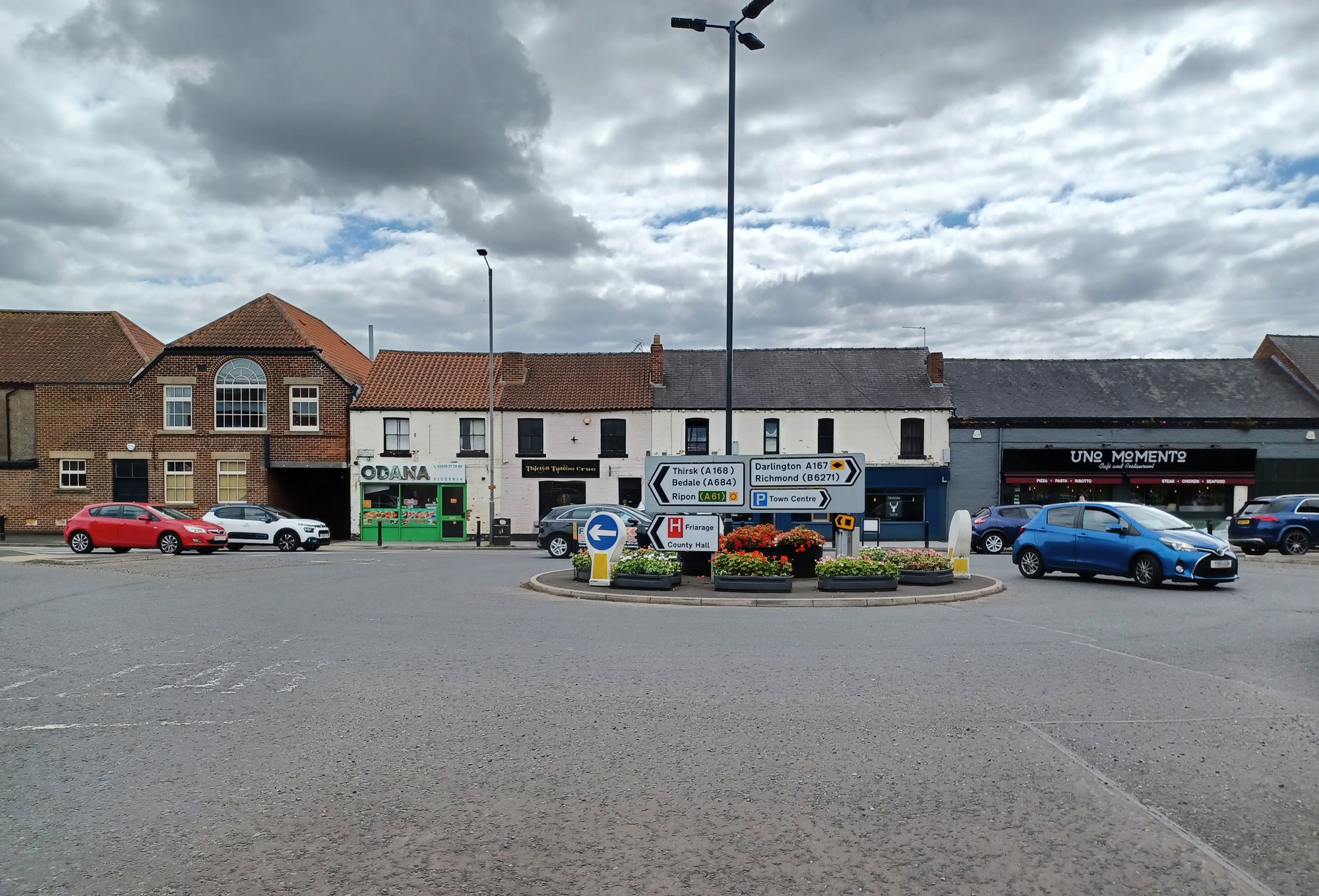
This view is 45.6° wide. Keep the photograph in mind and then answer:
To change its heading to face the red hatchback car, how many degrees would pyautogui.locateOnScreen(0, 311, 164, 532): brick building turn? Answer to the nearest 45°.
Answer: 0° — it already faces it

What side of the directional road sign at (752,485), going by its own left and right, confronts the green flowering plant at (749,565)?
front

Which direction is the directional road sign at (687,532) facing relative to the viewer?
toward the camera

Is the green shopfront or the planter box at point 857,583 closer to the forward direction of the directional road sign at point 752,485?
the planter box

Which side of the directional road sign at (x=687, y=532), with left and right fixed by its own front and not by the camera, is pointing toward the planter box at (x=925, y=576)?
left

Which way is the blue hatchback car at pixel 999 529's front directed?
to the viewer's right

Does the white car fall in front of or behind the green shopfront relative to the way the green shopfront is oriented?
in front

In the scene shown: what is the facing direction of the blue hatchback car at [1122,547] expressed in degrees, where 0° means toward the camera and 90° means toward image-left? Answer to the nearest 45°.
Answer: approximately 315°

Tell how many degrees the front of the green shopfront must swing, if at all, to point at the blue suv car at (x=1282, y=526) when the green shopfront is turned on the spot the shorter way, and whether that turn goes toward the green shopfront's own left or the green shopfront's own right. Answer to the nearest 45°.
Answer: approximately 45° to the green shopfront's own left

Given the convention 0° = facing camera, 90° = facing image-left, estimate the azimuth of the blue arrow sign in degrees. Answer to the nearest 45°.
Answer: approximately 0°

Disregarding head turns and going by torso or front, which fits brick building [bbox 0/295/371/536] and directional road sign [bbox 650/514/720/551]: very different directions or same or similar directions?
same or similar directions

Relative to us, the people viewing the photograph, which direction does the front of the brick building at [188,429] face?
facing the viewer

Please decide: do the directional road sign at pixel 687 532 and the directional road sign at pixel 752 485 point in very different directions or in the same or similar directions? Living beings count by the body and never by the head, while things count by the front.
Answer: same or similar directions

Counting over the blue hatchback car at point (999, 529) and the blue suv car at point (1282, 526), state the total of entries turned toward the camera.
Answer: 0
